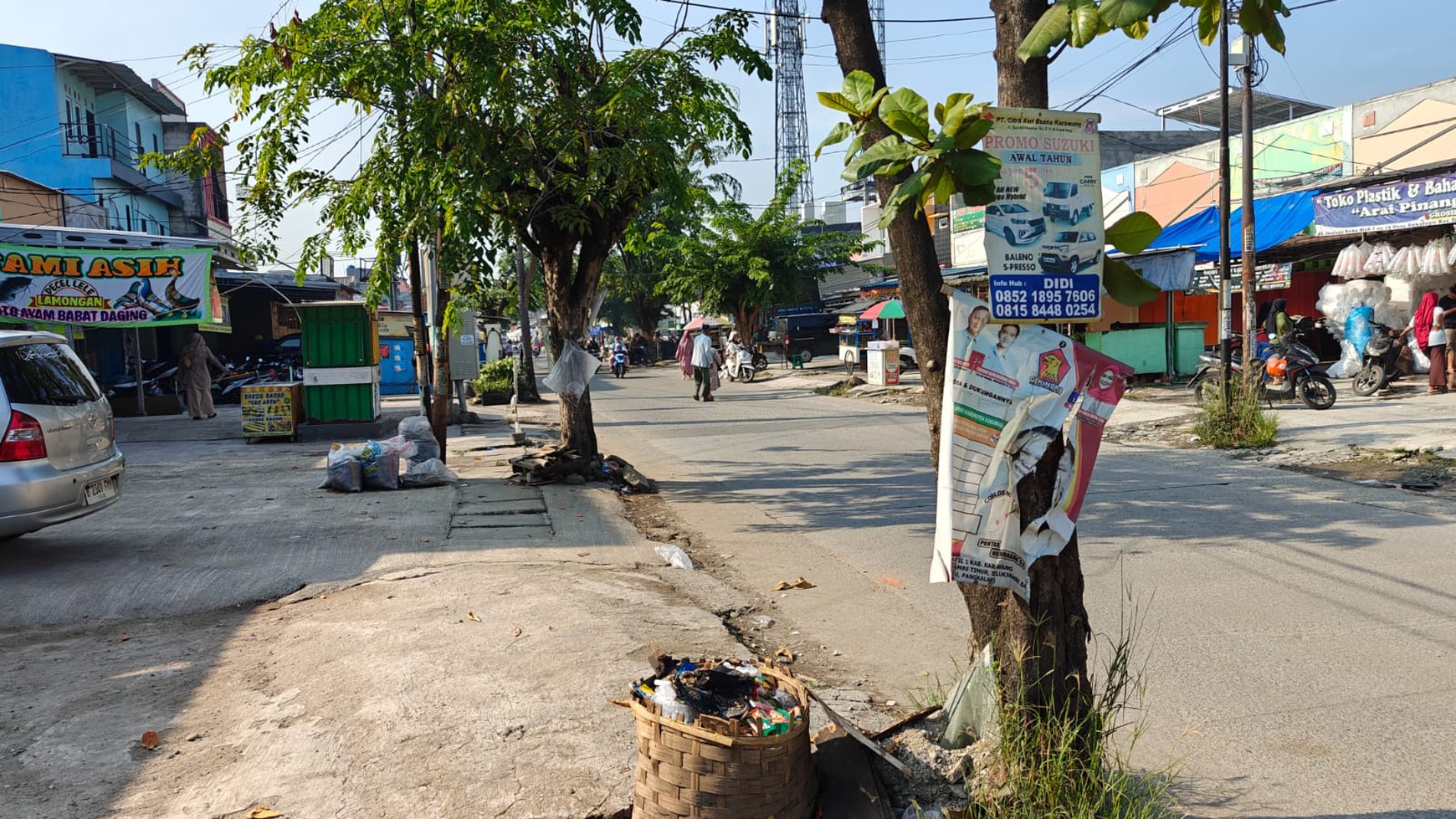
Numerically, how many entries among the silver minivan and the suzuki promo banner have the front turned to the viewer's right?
0

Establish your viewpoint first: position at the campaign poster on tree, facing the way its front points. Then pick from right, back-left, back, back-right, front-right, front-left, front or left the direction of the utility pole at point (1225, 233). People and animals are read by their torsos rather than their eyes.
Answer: back

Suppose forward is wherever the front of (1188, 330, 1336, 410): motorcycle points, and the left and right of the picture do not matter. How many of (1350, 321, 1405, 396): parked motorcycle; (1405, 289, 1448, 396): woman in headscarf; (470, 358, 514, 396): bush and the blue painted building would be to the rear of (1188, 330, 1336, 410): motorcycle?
2

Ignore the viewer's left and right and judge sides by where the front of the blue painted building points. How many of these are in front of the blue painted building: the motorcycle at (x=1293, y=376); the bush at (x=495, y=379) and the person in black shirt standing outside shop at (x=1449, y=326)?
3

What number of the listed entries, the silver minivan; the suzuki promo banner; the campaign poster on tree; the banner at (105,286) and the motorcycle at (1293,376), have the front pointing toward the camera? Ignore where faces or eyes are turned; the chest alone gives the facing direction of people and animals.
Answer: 3

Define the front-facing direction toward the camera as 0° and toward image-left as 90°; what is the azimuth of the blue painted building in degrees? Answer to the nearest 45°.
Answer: approximately 315°

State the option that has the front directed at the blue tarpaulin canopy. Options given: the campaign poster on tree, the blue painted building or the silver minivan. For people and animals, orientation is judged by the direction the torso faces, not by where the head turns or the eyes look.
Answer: the blue painted building

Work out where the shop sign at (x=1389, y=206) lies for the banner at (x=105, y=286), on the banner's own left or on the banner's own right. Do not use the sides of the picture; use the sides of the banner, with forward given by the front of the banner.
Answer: on the banner's own left

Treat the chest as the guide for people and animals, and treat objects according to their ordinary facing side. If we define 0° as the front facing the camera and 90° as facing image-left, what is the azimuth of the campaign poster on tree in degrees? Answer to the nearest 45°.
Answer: approximately 0°

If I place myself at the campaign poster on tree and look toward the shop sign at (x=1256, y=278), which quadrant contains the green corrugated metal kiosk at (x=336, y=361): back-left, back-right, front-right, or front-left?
front-left

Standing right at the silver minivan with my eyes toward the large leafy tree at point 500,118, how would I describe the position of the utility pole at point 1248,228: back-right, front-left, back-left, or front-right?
front-right

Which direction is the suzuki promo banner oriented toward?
toward the camera

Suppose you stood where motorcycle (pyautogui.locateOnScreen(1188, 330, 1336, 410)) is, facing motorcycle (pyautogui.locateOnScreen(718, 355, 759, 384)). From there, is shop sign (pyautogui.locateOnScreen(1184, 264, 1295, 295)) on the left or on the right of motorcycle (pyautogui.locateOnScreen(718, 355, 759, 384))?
right

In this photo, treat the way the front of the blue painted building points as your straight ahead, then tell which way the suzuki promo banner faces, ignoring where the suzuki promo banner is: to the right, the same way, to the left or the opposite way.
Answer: to the right
